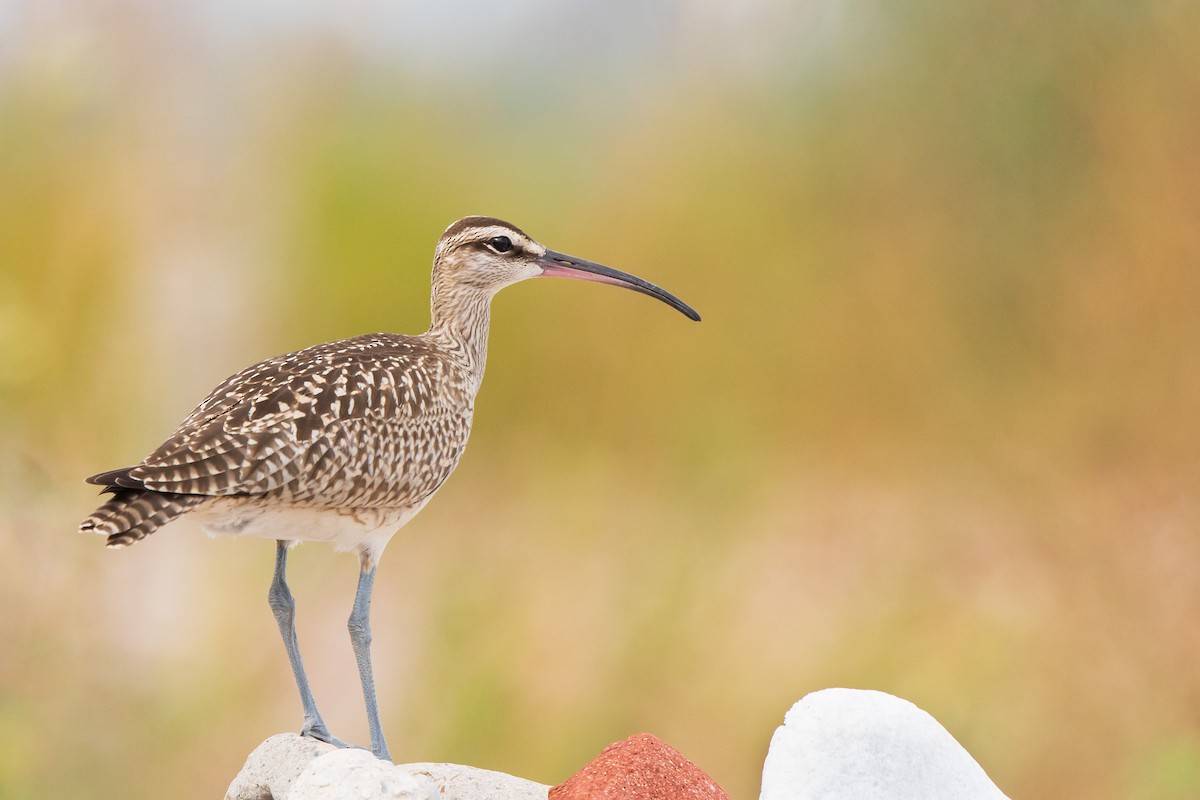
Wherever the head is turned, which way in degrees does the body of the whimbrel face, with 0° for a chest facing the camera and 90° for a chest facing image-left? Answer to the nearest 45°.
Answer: approximately 270°

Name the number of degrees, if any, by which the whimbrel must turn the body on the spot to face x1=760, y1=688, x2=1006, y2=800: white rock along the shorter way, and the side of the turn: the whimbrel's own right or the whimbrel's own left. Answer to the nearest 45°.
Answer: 0° — it already faces it

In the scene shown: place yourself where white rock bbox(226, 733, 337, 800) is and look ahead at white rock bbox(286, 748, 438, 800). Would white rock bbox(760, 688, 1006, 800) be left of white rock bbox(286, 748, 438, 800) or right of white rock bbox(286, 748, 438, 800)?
left
